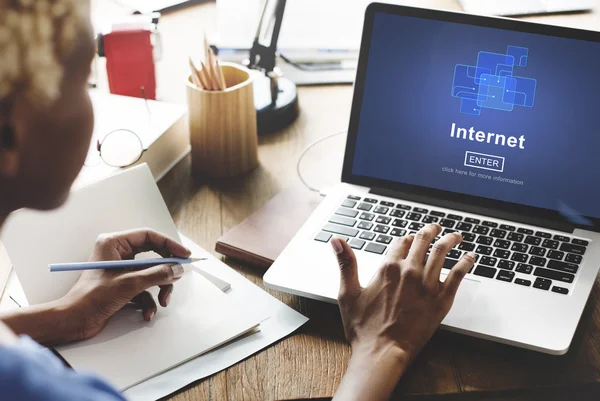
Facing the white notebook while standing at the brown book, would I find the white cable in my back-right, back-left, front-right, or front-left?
back-right

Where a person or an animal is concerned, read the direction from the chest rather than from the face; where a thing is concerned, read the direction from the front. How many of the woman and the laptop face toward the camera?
1

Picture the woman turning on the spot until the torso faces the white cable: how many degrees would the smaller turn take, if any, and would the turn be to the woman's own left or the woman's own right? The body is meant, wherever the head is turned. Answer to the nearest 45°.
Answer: approximately 45° to the woman's own left

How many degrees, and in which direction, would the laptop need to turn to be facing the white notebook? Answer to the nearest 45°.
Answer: approximately 45° to its right

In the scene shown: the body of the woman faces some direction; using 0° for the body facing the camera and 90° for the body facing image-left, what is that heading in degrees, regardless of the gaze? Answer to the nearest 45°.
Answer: approximately 225°

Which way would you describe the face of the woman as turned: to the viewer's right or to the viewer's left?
to the viewer's right

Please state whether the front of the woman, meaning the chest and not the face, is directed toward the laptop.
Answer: yes

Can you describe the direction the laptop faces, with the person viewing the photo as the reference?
facing the viewer

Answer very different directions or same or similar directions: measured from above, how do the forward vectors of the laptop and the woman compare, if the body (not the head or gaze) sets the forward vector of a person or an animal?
very different directions

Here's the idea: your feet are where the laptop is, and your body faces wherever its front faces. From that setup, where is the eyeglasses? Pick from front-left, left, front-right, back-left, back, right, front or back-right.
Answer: right
